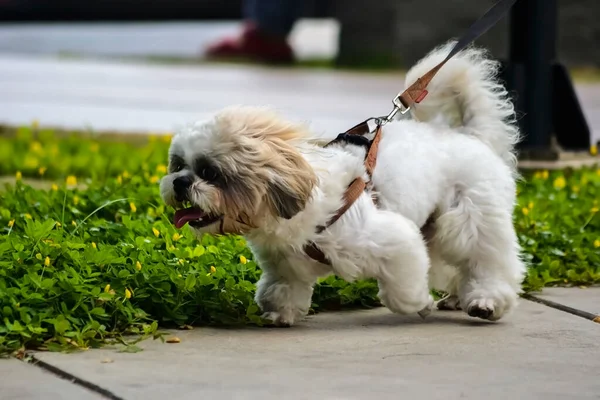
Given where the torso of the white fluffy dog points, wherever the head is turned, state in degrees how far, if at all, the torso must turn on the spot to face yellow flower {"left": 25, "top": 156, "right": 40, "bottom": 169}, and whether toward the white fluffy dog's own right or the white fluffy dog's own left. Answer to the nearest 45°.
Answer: approximately 45° to the white fluffy dog's own right

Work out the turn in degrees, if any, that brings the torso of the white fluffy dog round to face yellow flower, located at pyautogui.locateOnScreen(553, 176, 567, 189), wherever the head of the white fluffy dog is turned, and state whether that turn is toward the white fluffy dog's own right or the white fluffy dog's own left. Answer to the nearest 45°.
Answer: approximately 135° to the white fluffy dog's own right

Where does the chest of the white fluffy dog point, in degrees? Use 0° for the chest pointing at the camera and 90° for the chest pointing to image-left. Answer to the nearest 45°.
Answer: approximately 90°

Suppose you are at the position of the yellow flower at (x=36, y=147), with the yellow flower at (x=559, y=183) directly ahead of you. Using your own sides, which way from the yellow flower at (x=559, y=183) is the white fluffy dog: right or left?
right

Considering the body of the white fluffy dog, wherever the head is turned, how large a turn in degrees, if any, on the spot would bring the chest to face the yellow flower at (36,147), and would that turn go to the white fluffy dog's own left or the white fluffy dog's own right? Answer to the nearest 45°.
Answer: approximately 45° to the white fluffy dog's own right

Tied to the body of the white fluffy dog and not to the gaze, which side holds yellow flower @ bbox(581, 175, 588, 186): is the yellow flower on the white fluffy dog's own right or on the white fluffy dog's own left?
on the white fluffy dog's own right

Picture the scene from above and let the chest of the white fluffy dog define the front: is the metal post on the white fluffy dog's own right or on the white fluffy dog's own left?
on the white fluffy dog's own right
